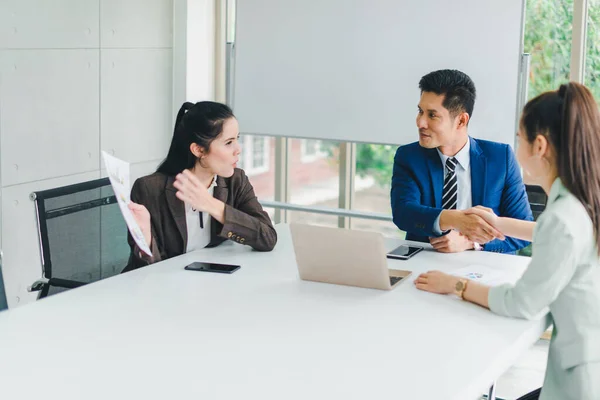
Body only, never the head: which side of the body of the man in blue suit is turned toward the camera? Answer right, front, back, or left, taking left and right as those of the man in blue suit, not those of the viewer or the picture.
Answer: front

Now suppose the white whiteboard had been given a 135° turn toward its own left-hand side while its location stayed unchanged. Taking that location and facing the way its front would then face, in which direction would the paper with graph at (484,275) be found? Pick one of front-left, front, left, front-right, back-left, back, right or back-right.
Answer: back-right

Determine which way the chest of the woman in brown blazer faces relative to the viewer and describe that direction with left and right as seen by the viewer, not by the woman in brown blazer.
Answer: facing the viewer and to the right of the viewer

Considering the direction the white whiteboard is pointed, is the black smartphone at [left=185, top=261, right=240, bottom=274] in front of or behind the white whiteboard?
in front

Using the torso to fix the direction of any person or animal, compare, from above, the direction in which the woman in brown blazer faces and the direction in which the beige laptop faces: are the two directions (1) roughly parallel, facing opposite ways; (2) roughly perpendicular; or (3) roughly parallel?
roughly perpendicular

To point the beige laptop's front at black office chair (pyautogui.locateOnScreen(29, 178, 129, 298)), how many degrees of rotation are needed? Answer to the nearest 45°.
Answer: approximately 90° to its left

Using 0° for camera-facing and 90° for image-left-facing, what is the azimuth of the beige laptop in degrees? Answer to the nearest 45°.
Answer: approximately 225°

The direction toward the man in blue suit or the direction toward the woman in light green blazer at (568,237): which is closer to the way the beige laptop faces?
the man in blue suit

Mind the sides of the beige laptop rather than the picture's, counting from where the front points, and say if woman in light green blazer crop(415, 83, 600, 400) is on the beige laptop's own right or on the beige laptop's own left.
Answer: on the beige laptop's own right

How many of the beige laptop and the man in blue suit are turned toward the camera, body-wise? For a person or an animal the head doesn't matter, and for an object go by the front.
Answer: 1

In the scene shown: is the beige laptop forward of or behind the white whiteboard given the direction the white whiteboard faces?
forward

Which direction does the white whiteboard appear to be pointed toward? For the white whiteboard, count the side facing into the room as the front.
toward the camera

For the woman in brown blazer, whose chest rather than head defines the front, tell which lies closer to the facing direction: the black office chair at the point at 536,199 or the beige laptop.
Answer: the beige laptop

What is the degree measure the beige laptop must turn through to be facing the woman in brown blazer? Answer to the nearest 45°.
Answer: approximately 90° to its left

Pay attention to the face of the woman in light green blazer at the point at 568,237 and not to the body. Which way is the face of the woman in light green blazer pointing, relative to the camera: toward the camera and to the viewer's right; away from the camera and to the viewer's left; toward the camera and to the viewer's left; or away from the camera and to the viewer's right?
away from the camera and to the viewer's left

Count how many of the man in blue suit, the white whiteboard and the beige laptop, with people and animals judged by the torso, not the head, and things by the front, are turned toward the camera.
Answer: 2
